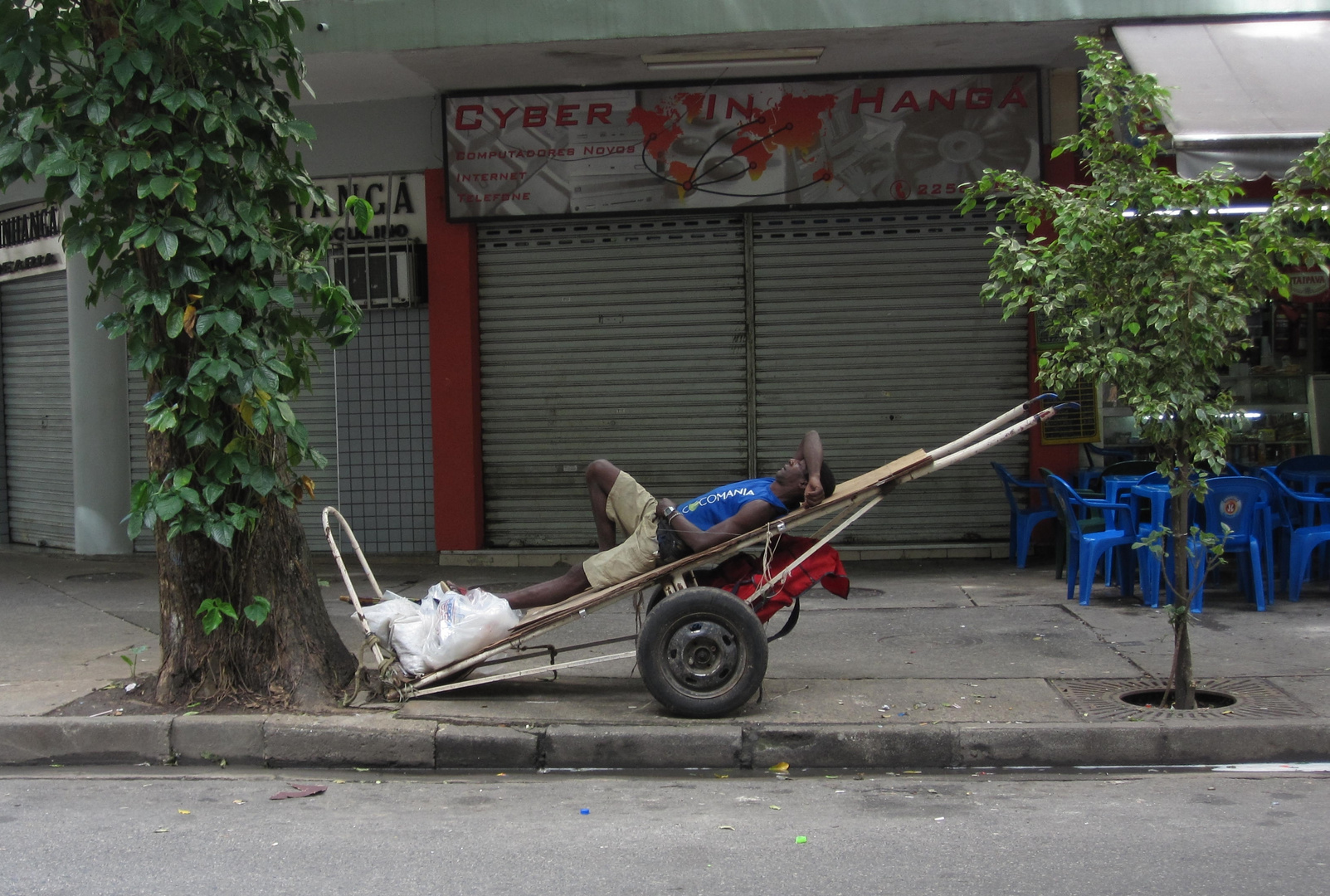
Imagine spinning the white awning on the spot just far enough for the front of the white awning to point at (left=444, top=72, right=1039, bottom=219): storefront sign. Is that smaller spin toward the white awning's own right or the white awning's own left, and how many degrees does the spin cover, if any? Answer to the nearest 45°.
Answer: approximately 90° to the white awning's own right

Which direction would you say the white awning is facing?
toward the camera

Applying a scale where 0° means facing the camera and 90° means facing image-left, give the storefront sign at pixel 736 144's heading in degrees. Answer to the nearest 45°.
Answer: approximately 0°

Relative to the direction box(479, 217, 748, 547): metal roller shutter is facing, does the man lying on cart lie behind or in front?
in front

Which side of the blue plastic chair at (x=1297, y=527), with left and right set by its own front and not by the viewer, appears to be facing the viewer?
right

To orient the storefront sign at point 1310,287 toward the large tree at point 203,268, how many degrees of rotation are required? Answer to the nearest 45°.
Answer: approximately 45° to its right

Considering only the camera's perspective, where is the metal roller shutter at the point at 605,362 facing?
facing the viewer

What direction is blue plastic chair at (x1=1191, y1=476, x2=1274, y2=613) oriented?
away from the camera

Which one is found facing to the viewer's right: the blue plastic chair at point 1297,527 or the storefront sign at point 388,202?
the blue plastic chair

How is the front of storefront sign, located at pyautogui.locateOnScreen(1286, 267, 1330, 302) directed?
toward the camera

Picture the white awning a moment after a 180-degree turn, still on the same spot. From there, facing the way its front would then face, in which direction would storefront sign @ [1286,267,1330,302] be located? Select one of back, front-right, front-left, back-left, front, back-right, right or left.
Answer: front

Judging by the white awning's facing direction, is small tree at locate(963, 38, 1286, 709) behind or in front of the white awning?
in front

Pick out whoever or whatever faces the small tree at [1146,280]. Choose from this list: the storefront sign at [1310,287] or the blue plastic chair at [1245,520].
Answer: the storefront sign

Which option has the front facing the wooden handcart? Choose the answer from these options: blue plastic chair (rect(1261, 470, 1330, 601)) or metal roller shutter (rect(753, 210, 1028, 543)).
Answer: the metal roller shutter
